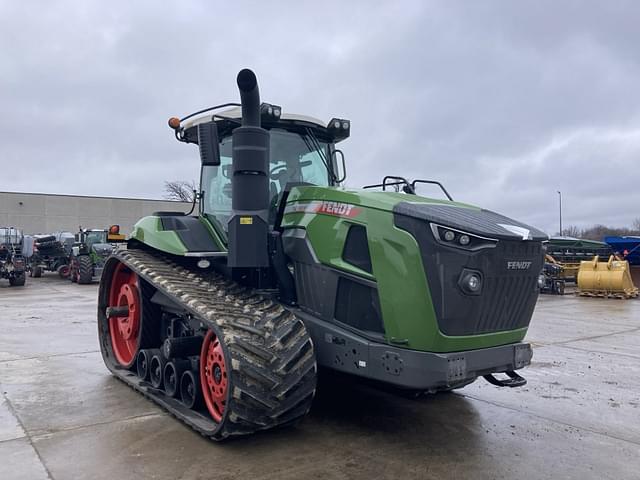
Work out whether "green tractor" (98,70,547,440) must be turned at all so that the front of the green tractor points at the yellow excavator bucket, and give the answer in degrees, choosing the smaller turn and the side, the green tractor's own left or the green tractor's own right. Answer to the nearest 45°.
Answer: approximately 90° to the green tractor's own left

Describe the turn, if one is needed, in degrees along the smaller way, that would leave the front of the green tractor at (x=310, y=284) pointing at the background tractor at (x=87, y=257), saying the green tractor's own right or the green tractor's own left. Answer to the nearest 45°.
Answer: approximately 180°

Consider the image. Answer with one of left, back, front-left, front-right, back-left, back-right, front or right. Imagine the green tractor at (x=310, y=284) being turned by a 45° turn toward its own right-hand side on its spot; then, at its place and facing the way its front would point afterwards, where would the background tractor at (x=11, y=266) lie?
back-right
